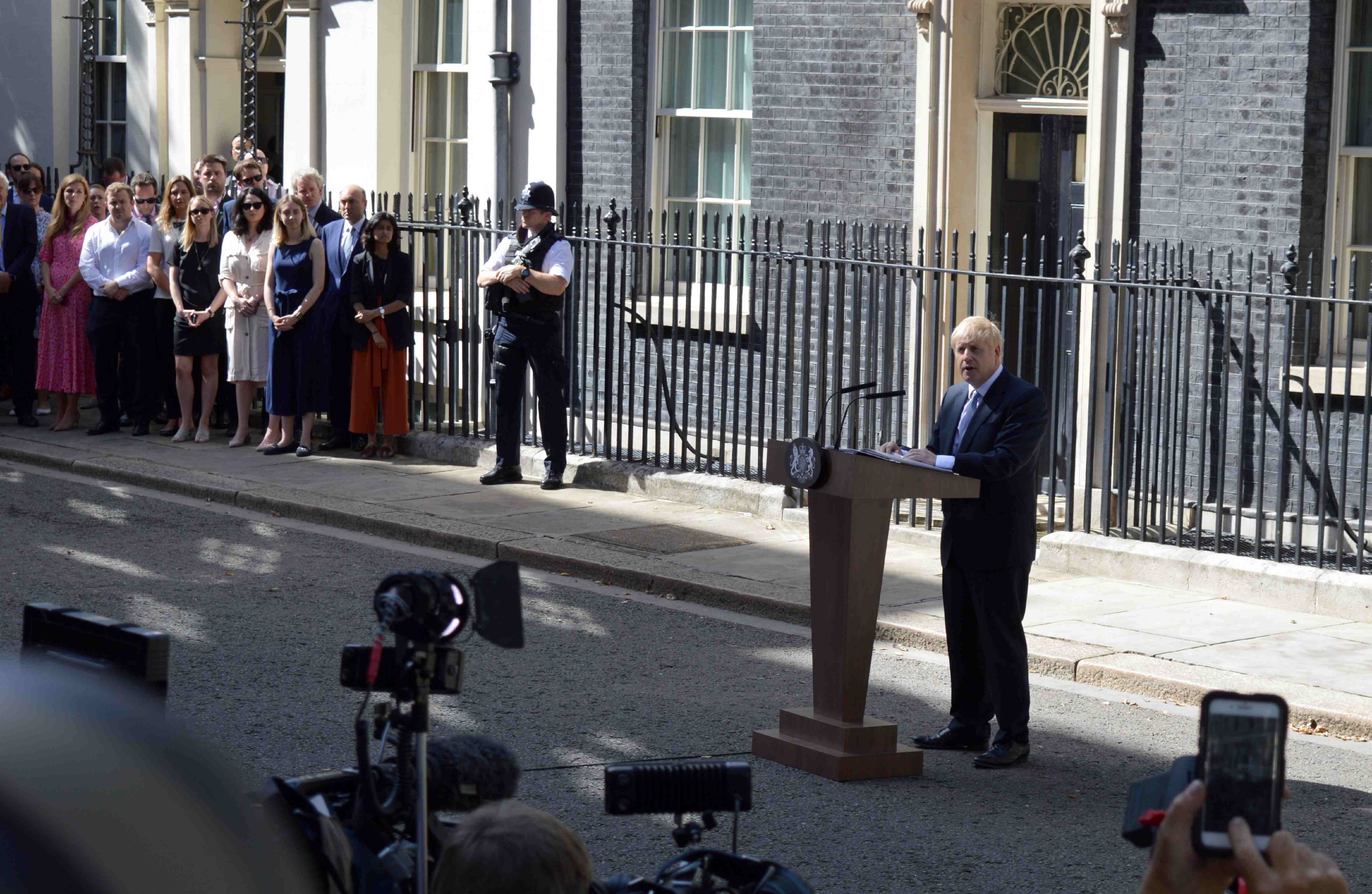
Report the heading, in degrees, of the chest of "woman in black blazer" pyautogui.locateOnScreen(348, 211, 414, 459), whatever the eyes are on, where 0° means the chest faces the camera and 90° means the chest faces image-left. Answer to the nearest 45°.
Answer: approximately 0°

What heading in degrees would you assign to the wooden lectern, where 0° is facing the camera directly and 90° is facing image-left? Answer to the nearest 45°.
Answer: approximately 45°

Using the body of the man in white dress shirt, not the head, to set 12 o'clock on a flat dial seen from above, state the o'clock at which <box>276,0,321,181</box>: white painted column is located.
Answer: The white painted column is roughly at 7 o'clock from the man in white dress shirt.
